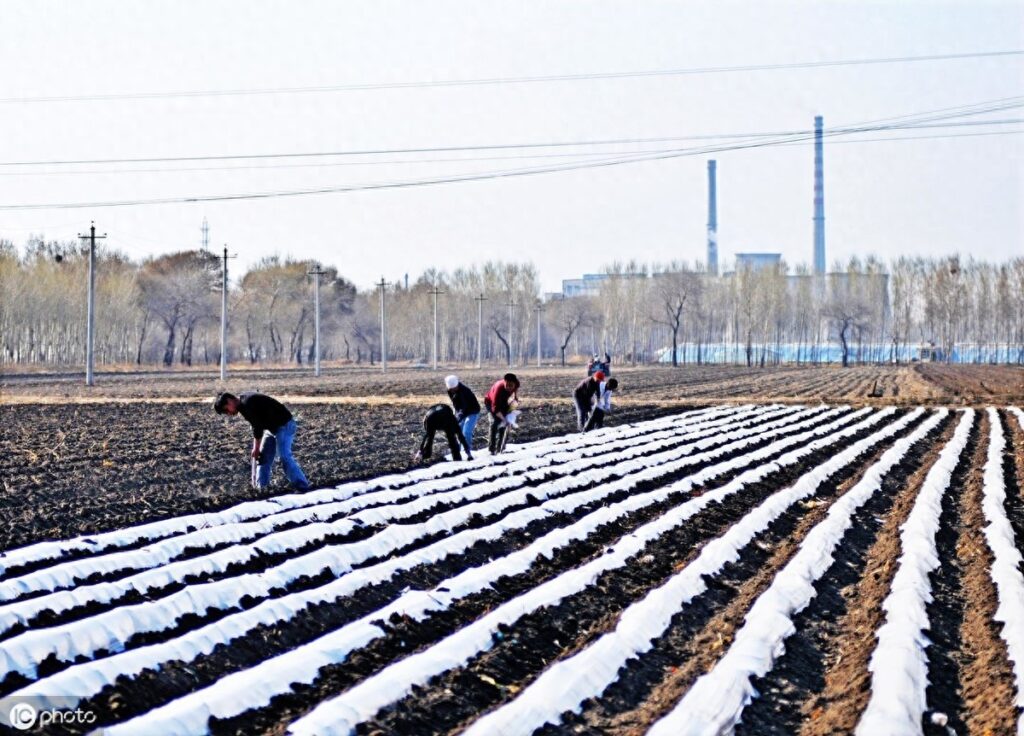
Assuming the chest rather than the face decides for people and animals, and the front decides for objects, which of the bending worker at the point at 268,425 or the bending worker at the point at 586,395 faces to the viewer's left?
the bending worker at the point at 268,425

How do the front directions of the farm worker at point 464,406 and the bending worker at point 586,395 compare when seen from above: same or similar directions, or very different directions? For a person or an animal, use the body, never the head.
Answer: very different directions

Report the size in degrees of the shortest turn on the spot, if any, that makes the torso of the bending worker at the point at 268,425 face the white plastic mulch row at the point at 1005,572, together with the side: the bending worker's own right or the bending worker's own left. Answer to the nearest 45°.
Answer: approximately 135° to the bending worker's own left

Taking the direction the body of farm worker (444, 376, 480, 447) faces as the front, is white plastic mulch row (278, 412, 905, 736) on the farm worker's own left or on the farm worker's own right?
on the farm worker's own left

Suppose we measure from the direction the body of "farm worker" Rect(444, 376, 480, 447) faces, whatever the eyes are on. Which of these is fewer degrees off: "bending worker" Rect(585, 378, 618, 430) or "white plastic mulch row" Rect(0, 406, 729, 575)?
the white plastic mulch row

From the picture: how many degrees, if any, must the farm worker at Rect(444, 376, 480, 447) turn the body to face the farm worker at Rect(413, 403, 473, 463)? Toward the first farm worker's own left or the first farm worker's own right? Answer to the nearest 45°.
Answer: approximately 90° to the first farm worker's own left

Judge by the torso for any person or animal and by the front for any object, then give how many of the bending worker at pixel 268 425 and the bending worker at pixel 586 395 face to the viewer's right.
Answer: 1

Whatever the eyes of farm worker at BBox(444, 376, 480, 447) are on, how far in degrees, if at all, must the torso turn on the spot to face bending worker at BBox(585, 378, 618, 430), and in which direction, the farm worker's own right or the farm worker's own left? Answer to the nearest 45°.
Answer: approximately 135° to the farm worker's own right

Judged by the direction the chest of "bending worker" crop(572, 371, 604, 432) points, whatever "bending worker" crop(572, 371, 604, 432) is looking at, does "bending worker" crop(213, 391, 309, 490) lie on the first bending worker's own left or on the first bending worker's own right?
on the first bending worker's own right

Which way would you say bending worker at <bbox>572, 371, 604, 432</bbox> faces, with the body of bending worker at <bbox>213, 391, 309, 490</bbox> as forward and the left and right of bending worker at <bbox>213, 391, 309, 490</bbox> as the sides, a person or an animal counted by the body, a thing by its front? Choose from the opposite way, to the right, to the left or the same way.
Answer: the opposite way

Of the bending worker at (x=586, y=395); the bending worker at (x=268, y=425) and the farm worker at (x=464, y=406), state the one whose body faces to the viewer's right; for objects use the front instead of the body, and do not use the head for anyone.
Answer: the bending worker at (x=586, y=395)

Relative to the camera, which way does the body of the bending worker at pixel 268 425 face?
to the viewer's left

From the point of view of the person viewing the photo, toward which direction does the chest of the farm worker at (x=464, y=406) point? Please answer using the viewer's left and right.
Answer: facing to the left of the viewer

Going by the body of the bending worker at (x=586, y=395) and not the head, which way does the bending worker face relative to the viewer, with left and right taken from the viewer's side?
facing to the right of the viewer
